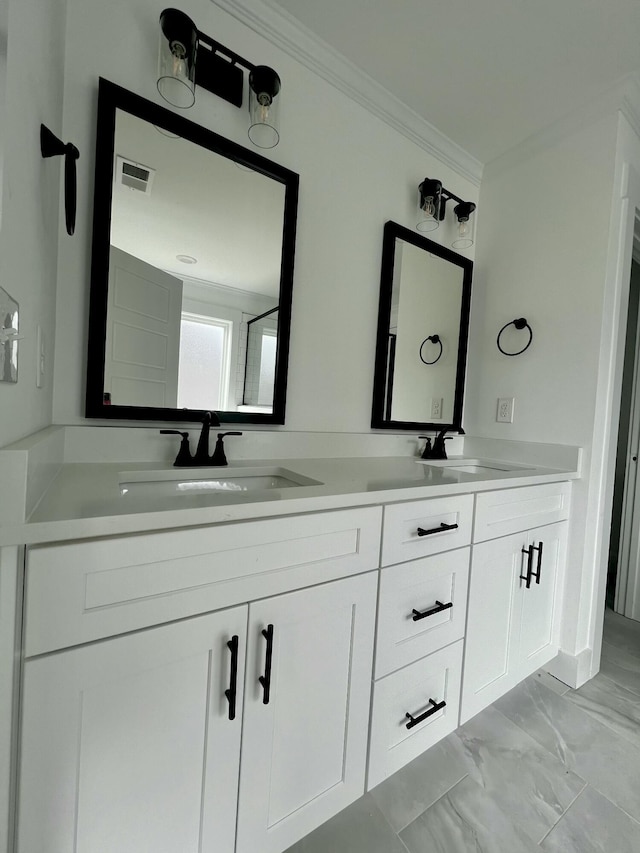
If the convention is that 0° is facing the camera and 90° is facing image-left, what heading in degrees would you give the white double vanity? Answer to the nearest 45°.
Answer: approximately 315°

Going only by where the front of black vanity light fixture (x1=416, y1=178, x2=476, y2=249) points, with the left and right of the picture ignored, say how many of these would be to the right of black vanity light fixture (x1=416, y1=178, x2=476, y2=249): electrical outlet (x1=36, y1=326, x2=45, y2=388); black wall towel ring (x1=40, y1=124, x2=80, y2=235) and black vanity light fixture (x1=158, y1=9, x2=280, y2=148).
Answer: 3

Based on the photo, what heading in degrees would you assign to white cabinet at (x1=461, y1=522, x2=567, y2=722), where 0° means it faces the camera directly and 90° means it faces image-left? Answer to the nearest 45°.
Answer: approximately 315°

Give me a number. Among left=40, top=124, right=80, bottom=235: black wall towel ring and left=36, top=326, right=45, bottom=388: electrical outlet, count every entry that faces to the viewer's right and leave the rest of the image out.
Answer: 2

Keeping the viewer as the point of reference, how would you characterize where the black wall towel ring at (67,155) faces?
facing to the right of the viewer

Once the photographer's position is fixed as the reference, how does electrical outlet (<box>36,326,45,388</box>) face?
facing to the right of the viewer
